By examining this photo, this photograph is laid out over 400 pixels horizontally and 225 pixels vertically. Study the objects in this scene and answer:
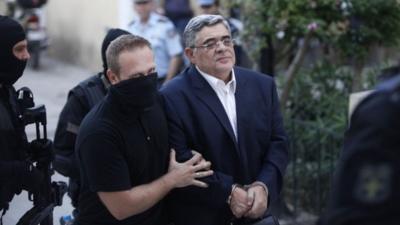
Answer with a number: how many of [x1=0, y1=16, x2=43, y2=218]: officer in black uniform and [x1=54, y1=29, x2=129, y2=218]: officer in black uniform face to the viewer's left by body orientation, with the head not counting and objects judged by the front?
0

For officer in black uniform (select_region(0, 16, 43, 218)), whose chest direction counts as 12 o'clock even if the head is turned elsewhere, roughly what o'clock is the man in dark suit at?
The man in dark suit is roughly at 1 o'clock from the officer in black uniform.

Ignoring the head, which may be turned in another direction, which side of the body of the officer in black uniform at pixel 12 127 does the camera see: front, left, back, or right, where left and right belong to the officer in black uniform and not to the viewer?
right

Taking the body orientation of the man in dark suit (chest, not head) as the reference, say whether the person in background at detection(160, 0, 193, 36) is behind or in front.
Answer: behind

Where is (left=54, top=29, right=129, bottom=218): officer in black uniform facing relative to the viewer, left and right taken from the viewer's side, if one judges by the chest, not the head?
facing the viewer and to the right of the viewer

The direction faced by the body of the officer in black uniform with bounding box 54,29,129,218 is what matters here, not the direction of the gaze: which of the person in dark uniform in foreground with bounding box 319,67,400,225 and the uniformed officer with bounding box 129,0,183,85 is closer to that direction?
the person in dark uniform in foreground

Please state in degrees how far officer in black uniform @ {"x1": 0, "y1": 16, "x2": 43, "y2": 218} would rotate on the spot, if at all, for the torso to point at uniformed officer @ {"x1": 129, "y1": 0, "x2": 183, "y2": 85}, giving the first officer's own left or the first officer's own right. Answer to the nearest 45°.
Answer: approximately 45° to the first officer's own left

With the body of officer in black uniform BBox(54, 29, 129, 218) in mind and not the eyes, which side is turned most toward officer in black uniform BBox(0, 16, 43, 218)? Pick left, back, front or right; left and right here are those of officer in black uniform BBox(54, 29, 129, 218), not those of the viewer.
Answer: right

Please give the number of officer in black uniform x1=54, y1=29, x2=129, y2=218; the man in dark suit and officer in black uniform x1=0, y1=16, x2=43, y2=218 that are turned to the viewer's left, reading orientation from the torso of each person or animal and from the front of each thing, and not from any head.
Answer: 0

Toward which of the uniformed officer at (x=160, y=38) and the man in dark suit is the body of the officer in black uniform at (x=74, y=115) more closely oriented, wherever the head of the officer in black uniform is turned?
the man in dark suit

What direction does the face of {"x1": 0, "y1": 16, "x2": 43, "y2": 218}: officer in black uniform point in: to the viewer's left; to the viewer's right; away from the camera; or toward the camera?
to the viewer's right

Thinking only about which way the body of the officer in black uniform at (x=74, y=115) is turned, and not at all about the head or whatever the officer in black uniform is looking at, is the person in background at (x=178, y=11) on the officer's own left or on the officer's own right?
on the officer's own left
